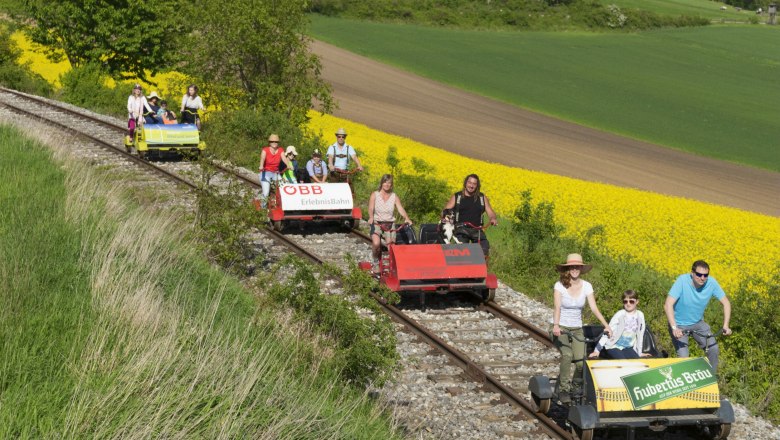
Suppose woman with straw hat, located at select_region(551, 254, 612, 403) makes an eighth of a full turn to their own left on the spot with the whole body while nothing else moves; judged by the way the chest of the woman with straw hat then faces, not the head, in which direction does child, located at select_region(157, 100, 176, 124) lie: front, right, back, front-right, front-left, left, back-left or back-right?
back

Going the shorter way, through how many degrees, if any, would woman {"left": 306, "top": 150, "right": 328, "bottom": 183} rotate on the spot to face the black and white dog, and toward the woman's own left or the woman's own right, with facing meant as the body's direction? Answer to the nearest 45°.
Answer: approximately 45° to the woman's own left

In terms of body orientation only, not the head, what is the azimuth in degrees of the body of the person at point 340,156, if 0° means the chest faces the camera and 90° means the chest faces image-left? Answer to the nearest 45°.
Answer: approximately 0°

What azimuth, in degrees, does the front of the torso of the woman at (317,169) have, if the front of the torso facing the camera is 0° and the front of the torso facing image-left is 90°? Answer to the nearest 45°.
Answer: approximately 0°
